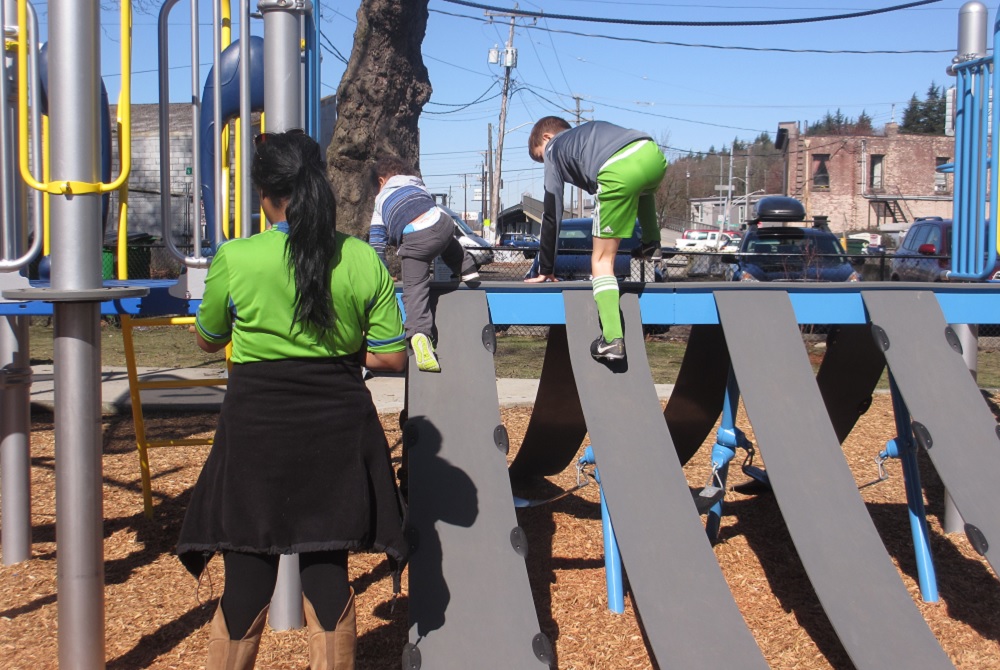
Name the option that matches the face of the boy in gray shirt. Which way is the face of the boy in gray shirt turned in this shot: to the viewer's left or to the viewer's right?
to the viewer's left

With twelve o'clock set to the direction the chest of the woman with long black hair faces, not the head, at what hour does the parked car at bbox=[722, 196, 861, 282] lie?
The parked car is roughly at 1 o'clock from the woman with long black hair.

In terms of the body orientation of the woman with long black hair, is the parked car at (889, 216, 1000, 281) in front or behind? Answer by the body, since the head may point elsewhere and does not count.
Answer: in front

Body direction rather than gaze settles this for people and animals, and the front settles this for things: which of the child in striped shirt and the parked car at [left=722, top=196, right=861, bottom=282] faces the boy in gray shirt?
the parked car

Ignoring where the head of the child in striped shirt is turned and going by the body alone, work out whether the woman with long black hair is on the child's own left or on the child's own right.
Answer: on the child's own left

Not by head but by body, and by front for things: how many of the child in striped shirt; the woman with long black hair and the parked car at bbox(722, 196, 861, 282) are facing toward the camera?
1

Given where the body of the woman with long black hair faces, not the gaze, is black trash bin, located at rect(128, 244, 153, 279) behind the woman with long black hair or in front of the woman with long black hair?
in front

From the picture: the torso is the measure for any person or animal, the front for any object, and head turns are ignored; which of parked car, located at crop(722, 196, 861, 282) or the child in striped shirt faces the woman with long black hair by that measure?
the parked car

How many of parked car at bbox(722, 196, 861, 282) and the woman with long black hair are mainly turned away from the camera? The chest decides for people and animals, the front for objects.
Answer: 1

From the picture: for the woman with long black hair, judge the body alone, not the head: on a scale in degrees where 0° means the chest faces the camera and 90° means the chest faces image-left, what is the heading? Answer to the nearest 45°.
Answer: approximately 180°

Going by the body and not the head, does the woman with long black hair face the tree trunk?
yes

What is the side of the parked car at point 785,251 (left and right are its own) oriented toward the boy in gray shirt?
front

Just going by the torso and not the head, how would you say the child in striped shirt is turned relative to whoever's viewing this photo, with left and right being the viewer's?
facing away from the viewer and to the left of the viewer

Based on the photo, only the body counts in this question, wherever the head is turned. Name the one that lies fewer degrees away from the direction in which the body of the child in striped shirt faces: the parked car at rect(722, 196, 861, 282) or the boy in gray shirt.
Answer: the parked car

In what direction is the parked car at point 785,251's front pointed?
toward the camera

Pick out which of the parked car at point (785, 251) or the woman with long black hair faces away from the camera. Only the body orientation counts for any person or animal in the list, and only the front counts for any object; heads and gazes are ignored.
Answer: the woman with long black hair
